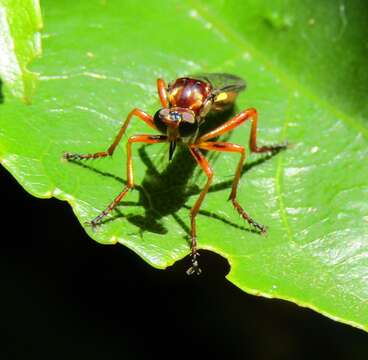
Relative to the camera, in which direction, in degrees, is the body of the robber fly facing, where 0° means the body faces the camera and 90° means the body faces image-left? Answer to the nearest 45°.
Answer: approximately 45°
